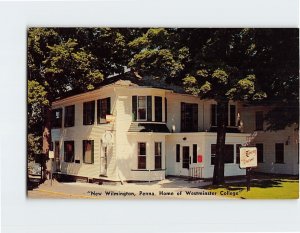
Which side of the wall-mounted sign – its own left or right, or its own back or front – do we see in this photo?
front

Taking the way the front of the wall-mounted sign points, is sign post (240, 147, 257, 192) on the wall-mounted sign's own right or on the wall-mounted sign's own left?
on the wall-mounted sign's own left
